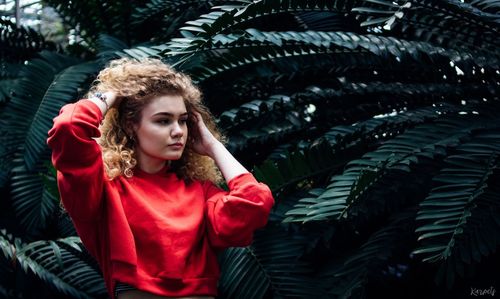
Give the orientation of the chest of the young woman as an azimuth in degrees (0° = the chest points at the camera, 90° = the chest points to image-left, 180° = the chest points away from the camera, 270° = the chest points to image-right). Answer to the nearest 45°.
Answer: approximately 315°
